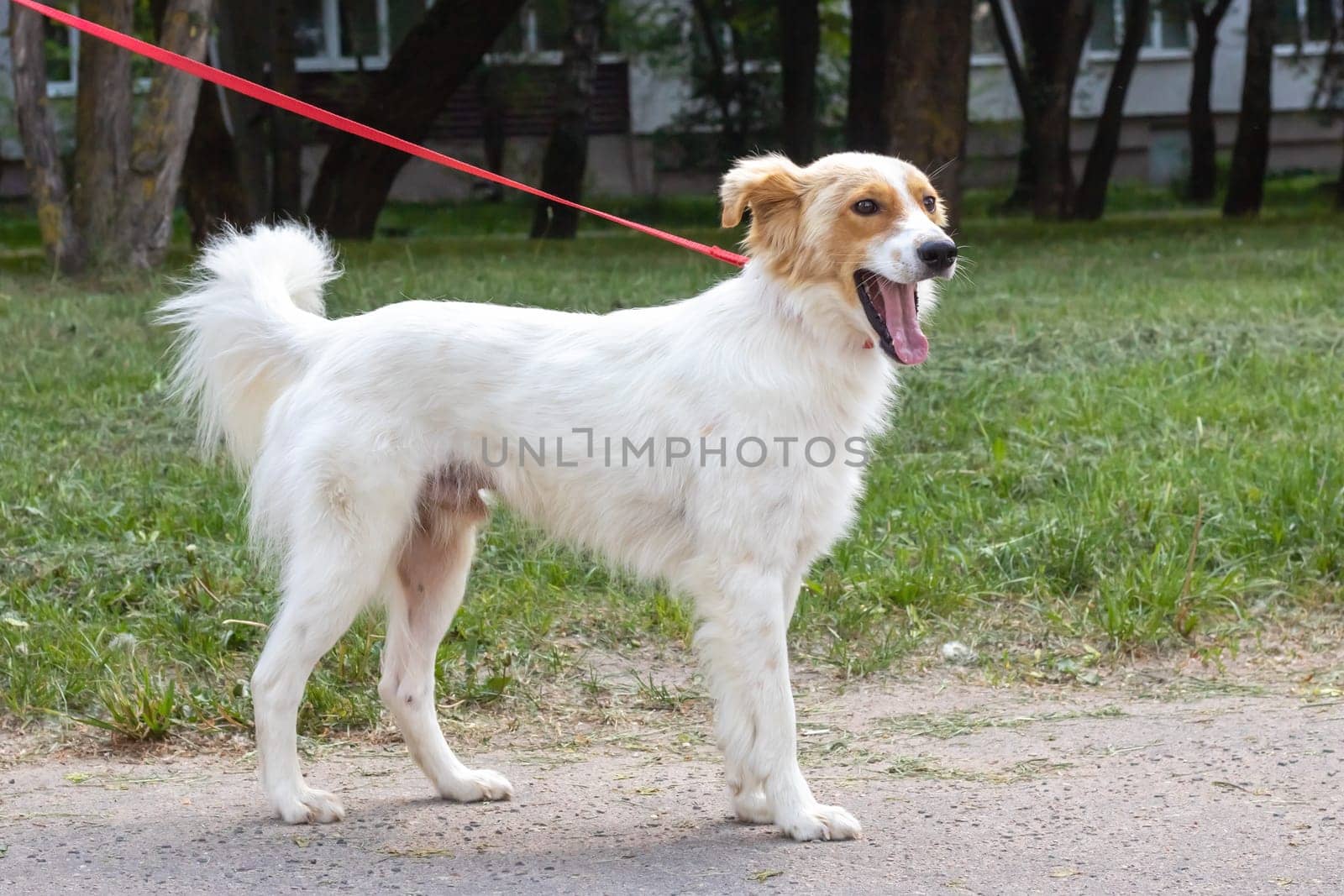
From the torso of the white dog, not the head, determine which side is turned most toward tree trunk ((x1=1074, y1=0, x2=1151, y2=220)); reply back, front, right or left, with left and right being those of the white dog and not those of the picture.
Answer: left

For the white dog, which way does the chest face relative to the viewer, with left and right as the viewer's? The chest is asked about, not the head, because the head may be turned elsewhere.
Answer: facing to the right of the viewer

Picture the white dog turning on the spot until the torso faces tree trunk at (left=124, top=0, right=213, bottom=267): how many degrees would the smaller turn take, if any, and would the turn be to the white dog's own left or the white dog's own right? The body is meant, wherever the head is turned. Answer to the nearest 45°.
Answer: approximately 90° to the white dog's own left

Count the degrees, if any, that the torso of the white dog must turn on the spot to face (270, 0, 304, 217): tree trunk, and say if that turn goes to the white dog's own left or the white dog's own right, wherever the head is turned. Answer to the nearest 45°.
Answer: approximately 90° to the white dog's own left

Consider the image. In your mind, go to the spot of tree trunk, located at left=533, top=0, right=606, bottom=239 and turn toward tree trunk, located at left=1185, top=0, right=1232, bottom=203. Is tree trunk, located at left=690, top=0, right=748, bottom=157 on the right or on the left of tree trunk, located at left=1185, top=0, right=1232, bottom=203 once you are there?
left

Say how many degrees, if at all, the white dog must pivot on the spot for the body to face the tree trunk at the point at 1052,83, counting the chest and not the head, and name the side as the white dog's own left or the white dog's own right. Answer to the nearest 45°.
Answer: approximately 90° to the white dog's own left

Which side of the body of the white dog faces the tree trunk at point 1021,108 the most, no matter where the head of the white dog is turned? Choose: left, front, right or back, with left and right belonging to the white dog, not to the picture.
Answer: left

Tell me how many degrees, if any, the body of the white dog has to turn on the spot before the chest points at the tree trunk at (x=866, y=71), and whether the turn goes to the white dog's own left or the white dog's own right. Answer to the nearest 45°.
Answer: approximately 90° to the white dog's own left
